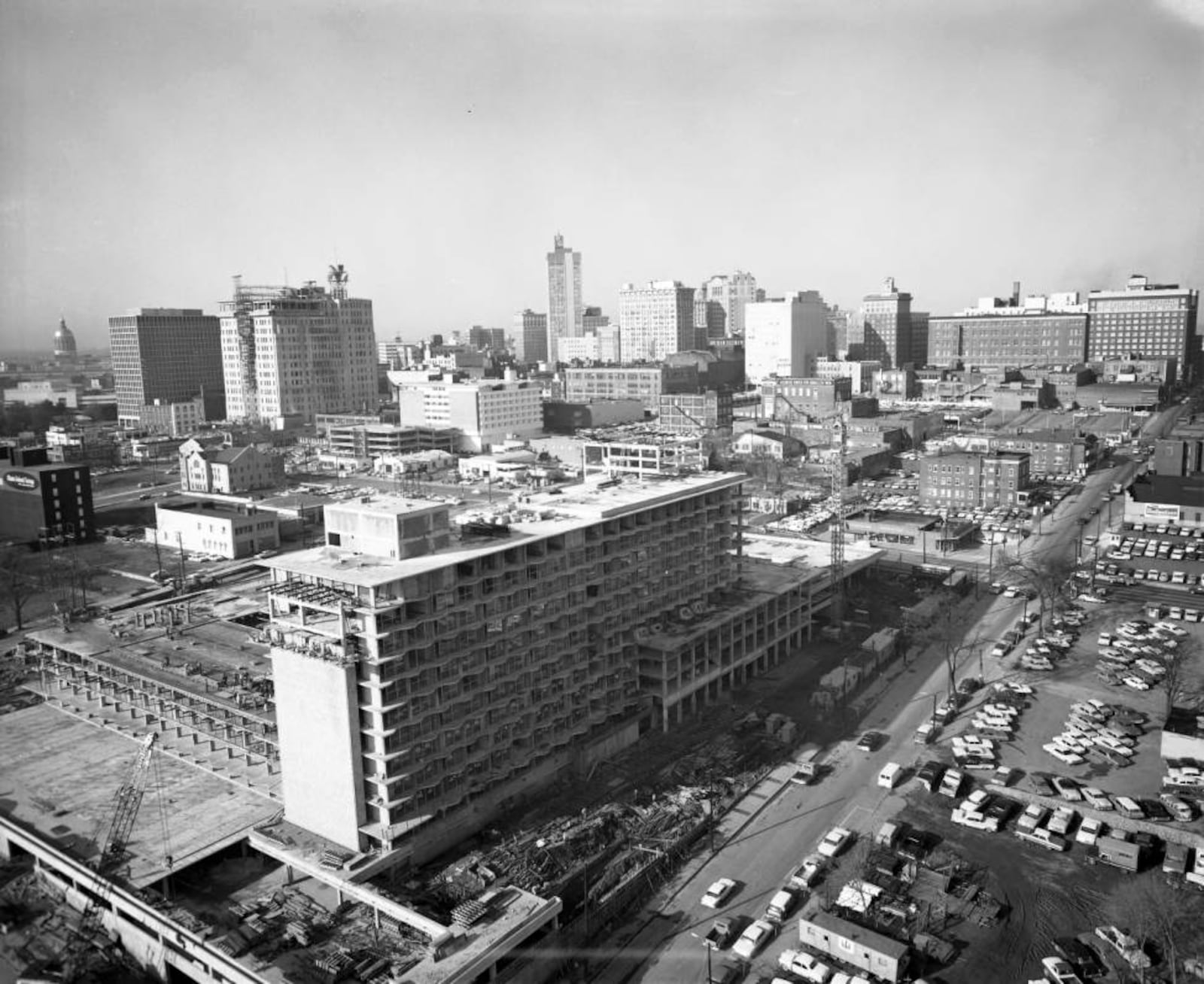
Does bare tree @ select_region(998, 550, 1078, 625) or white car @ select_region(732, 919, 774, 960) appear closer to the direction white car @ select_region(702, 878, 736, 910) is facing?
the white car

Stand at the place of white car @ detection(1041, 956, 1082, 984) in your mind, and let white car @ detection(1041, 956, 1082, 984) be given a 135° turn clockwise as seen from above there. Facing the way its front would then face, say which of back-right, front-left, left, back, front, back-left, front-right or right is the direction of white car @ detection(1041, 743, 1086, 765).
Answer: left

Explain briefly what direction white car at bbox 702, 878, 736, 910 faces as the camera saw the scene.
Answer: facing the viewer and to the left of the viewer

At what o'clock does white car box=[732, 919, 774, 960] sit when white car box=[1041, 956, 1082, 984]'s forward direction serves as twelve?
white car box=[732, 919, 774, 960] is roughly at 10 o'clock from white car box=[1041, 956, 1082, 984].

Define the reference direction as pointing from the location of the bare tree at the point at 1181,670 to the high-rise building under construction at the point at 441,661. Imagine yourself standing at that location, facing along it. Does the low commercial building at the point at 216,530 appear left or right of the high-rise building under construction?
right

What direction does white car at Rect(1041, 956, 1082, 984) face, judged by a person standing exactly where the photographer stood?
facing away from the viewer and to the left of the viewer

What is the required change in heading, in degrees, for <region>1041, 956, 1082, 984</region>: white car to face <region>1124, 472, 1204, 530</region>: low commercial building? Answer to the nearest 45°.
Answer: approximately 45° to its right

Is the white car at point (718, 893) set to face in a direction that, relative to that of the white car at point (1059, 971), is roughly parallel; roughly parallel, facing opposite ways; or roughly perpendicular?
roughly perpendicular
